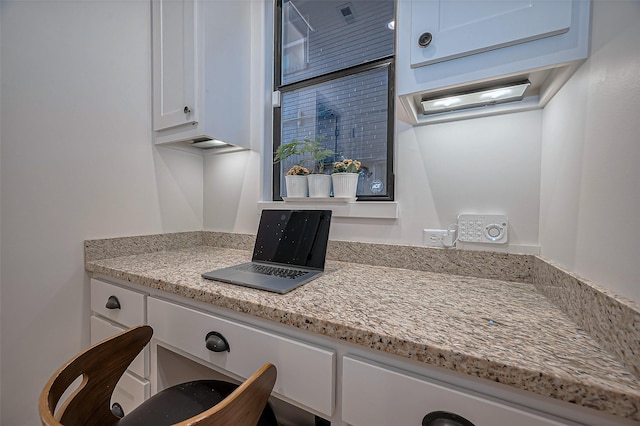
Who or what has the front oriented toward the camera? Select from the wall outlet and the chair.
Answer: the wall outlet

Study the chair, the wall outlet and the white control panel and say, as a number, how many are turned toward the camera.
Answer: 2

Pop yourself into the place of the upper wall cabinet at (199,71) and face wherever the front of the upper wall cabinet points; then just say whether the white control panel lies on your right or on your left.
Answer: on your left

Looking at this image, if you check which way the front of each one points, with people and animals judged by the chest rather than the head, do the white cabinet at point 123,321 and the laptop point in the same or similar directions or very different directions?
same or similar directions

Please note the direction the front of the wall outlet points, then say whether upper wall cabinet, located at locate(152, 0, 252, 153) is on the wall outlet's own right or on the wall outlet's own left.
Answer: on the wall outlet's own right

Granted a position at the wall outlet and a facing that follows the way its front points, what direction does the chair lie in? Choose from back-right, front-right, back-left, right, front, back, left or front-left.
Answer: front-right

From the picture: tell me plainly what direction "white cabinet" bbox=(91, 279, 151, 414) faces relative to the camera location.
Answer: facing the viewer and to the left of the viewer

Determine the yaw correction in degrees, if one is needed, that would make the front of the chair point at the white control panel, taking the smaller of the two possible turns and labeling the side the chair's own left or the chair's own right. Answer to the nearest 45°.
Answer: approximately 45° to the chair's own right

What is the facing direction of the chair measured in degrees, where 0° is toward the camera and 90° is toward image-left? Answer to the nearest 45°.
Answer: approximately 225°

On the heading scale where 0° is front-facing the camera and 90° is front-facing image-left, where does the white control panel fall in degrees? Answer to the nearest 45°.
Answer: approximately 0°

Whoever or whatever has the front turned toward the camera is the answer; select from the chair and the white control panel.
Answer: the white control panel

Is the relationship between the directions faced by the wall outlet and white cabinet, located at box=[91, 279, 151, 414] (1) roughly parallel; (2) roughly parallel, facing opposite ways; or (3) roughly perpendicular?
roughly parallel

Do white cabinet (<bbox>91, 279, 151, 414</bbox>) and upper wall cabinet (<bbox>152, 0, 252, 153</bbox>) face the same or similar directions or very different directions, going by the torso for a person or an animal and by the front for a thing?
same or similar directions
